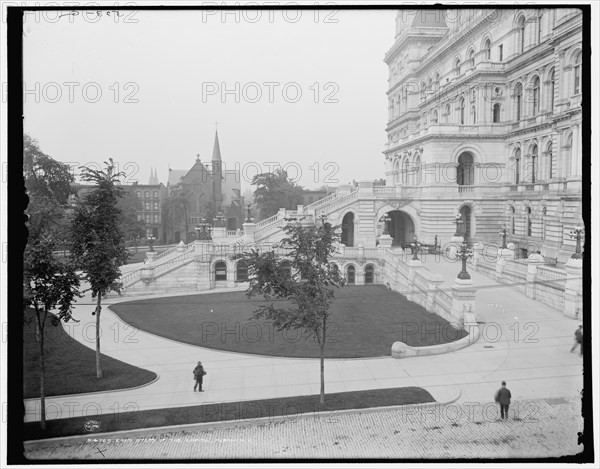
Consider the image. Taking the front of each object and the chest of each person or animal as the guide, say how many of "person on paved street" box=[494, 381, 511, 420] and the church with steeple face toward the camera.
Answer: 1

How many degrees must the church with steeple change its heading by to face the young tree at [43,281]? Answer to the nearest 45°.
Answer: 0° — it already faces it

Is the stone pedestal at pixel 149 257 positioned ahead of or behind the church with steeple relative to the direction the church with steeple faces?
ahead

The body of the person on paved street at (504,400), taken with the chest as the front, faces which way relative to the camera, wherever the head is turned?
away from the camera

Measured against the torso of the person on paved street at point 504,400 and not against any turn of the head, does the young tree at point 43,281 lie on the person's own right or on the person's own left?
on the person's own left

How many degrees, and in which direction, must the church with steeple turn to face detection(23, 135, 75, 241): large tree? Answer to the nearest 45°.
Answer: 0° — it already faces it

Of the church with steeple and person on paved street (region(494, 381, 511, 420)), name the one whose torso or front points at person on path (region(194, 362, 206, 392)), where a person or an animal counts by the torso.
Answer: the church with steeple

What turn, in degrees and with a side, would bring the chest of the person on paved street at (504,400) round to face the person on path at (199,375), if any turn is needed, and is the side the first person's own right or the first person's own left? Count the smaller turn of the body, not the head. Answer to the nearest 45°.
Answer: approximately 90° to the first person's own left

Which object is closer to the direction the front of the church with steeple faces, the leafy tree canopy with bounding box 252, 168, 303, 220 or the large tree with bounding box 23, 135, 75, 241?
the large tree

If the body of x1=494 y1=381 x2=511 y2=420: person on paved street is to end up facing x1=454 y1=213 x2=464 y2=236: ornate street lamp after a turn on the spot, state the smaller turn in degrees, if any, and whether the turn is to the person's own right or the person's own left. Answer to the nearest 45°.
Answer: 0° — they already face it

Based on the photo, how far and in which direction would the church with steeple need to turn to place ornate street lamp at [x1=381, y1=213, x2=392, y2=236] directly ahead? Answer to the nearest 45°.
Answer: approximately 45° to its left

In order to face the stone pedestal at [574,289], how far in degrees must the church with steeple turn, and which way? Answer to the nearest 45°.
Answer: approximately 45° to its left
